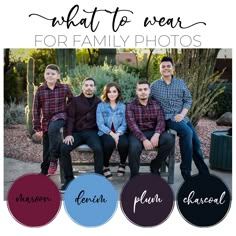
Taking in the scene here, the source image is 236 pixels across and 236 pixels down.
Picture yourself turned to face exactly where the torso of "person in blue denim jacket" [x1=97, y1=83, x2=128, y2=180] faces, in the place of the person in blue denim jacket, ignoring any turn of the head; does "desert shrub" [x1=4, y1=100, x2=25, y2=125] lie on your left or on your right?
on your right

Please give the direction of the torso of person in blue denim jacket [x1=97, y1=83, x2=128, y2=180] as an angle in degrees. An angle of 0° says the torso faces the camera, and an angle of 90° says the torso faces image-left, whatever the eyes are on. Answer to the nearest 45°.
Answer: approximately 0°

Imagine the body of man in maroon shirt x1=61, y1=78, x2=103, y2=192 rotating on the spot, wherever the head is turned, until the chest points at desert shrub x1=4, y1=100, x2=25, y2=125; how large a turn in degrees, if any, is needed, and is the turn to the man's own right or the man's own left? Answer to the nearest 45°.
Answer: approximately 135° to the man's own right

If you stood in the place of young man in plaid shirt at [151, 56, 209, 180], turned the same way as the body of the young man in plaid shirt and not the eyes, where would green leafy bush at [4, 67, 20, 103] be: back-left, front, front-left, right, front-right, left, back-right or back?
right

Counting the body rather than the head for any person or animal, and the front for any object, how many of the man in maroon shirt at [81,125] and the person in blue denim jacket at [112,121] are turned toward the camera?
2

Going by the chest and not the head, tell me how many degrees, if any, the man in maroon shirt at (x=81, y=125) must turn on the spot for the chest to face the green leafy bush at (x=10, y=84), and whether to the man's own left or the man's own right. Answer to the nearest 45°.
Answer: approximately 135° to the man's own right

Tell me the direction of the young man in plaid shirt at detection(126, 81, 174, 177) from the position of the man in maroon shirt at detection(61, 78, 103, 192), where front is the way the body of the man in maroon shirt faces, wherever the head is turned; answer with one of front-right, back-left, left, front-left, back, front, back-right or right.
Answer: left
